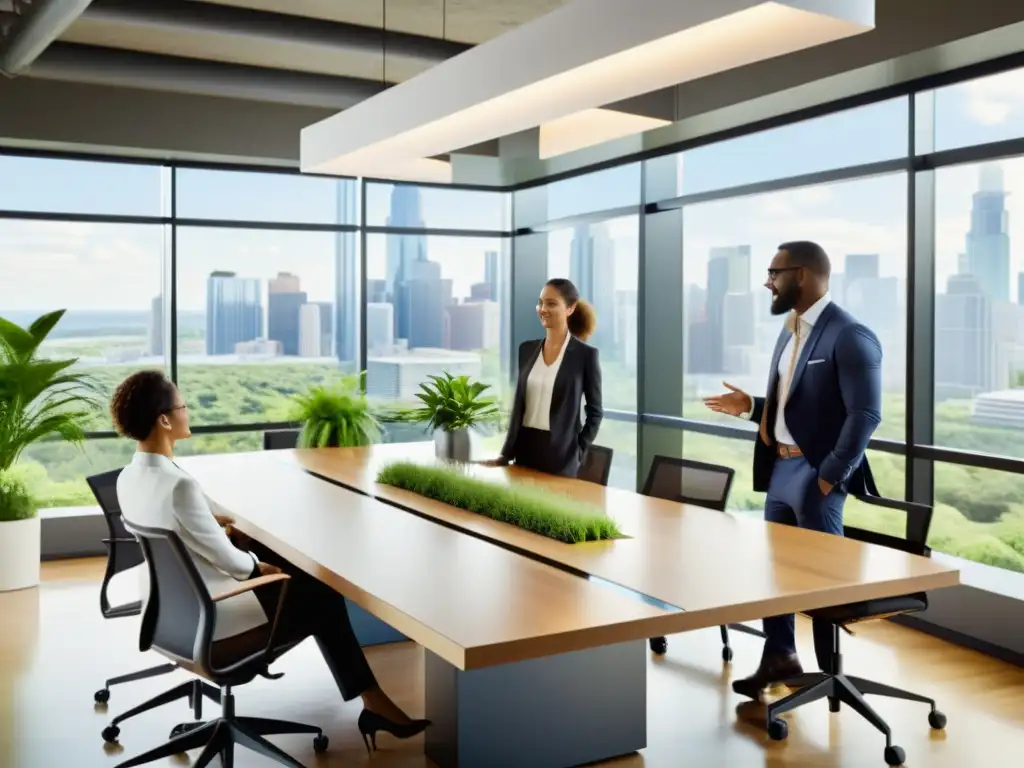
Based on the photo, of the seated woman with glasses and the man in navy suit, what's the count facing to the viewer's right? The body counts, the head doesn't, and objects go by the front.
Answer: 1

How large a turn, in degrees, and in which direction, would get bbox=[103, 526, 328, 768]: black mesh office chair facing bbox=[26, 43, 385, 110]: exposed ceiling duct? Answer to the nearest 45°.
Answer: approximately 45° to its left

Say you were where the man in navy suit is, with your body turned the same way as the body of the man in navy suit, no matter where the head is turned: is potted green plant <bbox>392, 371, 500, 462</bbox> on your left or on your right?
on your right

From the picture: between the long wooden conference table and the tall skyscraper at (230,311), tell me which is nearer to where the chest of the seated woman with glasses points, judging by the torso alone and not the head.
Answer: the long wooden conference table

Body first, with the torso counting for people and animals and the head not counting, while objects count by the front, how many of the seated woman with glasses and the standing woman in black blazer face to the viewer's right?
1

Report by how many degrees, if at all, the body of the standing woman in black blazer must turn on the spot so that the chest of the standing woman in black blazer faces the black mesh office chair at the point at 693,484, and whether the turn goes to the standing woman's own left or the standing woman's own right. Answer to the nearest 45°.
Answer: approximately 90° to the standing woman's own left

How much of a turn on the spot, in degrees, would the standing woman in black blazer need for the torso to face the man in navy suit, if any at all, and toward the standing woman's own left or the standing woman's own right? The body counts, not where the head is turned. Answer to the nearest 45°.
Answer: approximately 90° to the standing woman's own left

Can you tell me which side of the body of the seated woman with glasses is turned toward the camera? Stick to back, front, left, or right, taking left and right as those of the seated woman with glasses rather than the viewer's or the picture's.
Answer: right

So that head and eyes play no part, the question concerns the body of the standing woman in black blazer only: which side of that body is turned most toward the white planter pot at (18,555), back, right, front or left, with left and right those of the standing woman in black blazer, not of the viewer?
right

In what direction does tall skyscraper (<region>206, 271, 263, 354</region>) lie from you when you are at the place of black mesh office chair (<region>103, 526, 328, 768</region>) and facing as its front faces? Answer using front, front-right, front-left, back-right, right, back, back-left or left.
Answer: front-left

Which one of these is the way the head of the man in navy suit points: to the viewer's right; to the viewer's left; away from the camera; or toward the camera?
to the viewer's left
